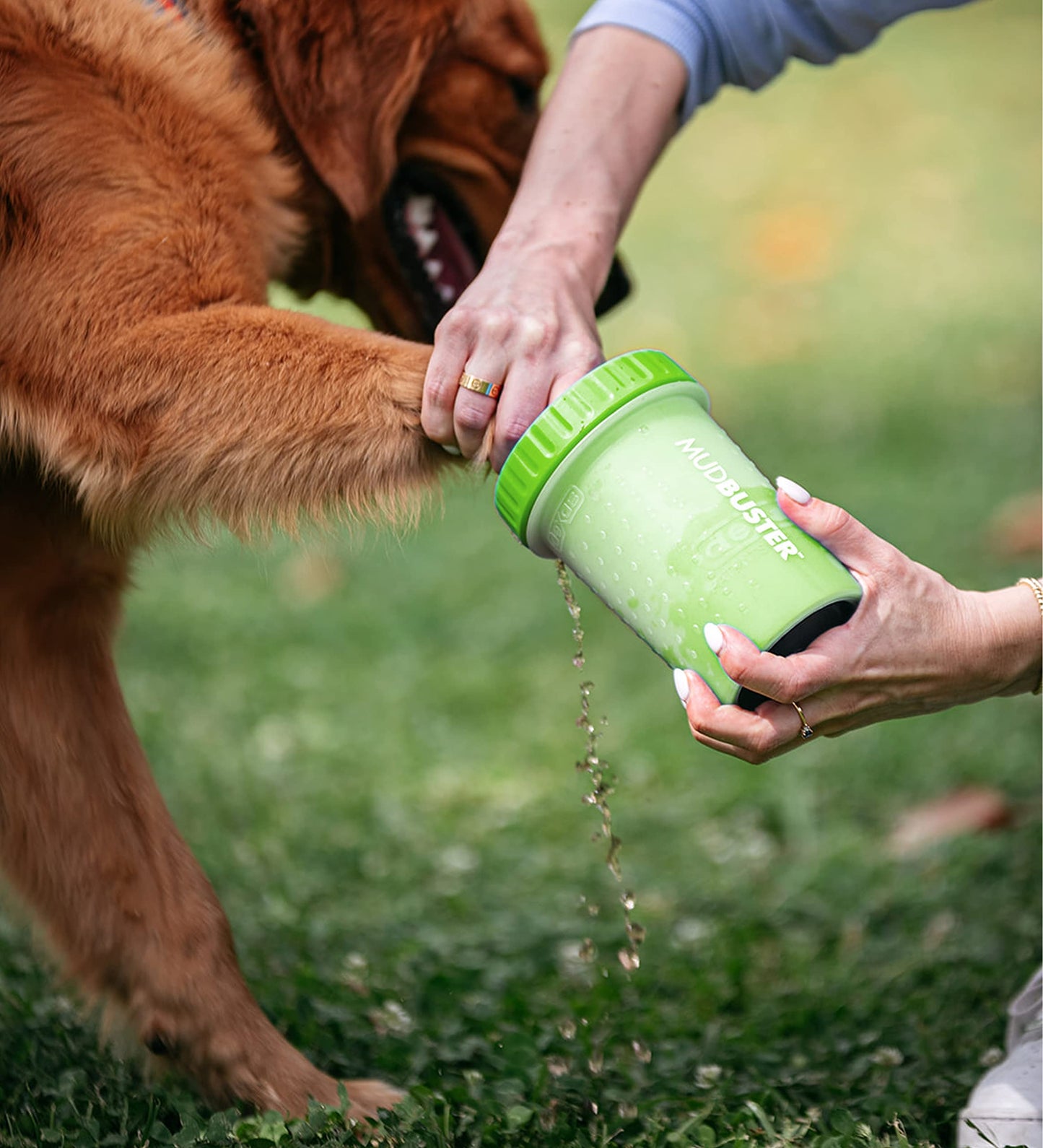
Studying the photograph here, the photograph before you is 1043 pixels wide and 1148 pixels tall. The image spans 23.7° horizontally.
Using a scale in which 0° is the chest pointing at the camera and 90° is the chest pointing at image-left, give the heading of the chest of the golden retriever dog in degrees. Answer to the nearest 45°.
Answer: approximately 270°

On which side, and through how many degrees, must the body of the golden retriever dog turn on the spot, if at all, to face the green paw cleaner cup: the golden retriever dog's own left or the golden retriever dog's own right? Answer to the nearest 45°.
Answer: approximately 45° to the golden retriever dog's own right
